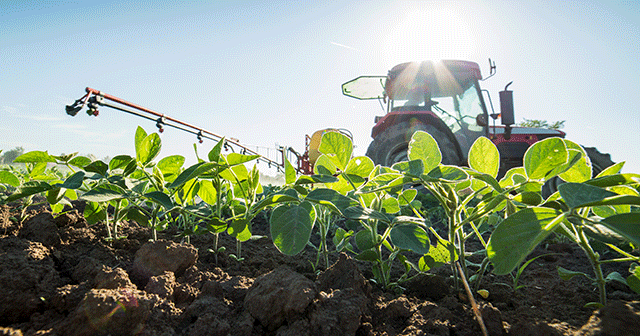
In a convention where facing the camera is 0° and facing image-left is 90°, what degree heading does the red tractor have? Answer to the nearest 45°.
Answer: approximately 270°
